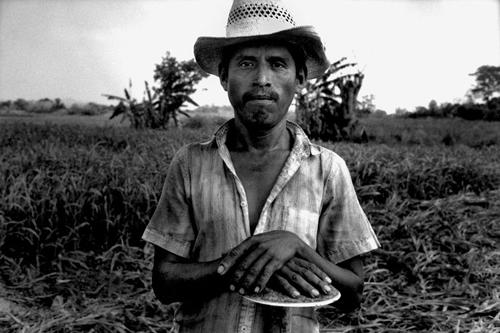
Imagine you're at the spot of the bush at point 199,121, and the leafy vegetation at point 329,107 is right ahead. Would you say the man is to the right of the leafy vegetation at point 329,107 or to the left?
right

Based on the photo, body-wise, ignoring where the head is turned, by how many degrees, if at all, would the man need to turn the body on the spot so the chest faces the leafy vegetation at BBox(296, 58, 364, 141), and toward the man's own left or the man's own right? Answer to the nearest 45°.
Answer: approximately 180°

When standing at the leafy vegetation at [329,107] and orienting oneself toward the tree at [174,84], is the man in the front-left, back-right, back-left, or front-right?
back-left

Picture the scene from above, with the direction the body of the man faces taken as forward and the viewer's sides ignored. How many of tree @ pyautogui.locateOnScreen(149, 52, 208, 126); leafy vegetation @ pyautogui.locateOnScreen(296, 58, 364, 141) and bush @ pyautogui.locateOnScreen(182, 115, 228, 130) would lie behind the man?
3

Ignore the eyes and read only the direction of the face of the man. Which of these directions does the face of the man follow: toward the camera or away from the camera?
toward the camera

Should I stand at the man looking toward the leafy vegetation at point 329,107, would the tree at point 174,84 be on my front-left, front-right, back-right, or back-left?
front-left

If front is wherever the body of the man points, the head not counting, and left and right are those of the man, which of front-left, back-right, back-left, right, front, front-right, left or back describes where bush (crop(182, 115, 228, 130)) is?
back

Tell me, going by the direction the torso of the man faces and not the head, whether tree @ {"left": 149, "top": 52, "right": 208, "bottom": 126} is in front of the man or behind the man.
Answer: behind

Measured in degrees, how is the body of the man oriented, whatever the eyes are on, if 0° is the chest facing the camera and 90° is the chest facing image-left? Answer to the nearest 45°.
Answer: approximately 0°
